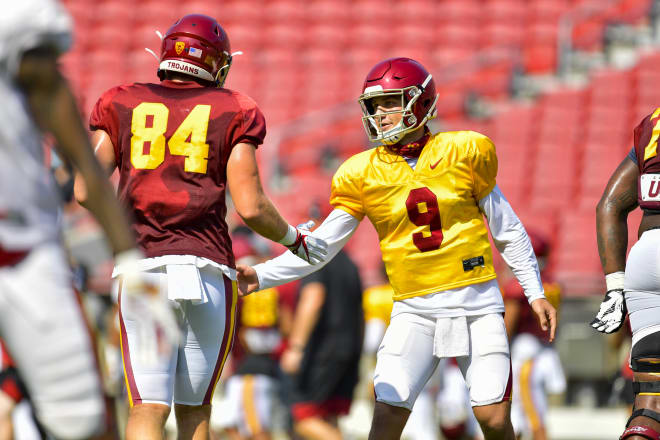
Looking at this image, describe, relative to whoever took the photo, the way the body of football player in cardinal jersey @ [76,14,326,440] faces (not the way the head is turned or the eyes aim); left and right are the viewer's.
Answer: facing away from the viewer

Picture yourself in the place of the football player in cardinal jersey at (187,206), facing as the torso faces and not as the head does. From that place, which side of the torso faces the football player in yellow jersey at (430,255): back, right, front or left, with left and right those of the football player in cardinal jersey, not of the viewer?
right

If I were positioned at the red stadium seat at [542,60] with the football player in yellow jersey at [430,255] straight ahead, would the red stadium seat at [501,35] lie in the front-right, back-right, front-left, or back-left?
back-right

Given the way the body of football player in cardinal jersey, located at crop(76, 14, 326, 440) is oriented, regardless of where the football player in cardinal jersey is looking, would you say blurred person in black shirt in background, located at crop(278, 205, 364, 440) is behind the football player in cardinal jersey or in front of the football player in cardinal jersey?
in front

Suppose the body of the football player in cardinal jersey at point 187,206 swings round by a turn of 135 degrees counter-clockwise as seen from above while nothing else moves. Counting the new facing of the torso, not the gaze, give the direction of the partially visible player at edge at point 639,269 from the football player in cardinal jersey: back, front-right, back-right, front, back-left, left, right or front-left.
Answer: back-left

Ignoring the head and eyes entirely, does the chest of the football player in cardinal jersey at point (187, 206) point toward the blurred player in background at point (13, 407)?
no

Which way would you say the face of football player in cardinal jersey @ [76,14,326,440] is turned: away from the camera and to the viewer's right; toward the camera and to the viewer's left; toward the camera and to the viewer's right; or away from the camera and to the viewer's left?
away from the camera and to the viewer's right

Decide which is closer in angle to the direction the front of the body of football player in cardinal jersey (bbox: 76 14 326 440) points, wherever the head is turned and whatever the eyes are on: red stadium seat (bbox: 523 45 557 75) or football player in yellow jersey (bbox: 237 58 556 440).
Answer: the red stadium seat

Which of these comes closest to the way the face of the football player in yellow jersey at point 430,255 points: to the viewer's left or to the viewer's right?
to the viewer's left

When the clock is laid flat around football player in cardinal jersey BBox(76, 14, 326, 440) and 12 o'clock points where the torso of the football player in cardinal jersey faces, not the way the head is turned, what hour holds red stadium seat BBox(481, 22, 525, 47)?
The red stadium seat is roughly at 1 o'clock from the football player in cardinal jersey.

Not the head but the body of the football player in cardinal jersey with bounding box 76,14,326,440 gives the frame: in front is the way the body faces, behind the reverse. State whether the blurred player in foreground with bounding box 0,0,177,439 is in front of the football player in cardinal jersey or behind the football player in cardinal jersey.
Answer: behind

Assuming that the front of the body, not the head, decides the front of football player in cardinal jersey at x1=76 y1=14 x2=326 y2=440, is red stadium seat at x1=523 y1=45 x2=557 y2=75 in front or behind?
in front
